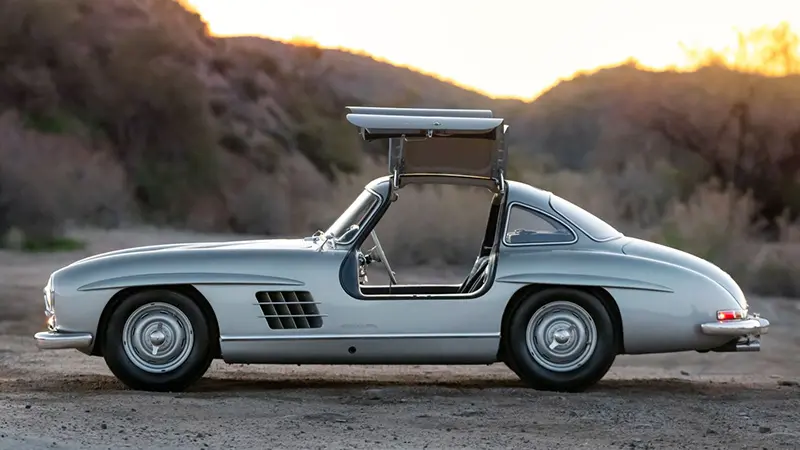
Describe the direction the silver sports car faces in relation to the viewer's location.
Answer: facing to the left of the viewer
